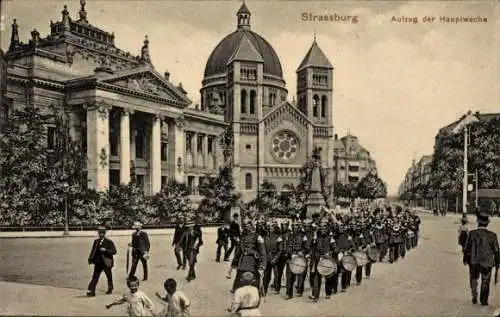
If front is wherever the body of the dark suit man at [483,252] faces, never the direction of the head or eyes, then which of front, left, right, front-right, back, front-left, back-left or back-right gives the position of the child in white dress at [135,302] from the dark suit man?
back-left

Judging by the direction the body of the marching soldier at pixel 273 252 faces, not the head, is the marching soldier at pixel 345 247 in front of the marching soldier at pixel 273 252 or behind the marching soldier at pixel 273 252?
behind

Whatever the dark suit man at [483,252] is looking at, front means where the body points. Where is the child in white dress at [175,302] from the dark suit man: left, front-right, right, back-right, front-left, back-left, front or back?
back-left

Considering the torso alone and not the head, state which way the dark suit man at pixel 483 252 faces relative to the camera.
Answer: away from the camera

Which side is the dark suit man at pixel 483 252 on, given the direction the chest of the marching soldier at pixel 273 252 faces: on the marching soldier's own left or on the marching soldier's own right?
on the marching soldier's own left

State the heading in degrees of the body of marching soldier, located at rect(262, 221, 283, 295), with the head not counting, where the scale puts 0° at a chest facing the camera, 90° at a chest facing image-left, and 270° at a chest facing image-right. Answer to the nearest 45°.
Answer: approximately 45°

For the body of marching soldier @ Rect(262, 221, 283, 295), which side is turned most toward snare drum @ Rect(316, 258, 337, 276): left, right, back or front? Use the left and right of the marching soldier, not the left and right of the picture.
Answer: left
